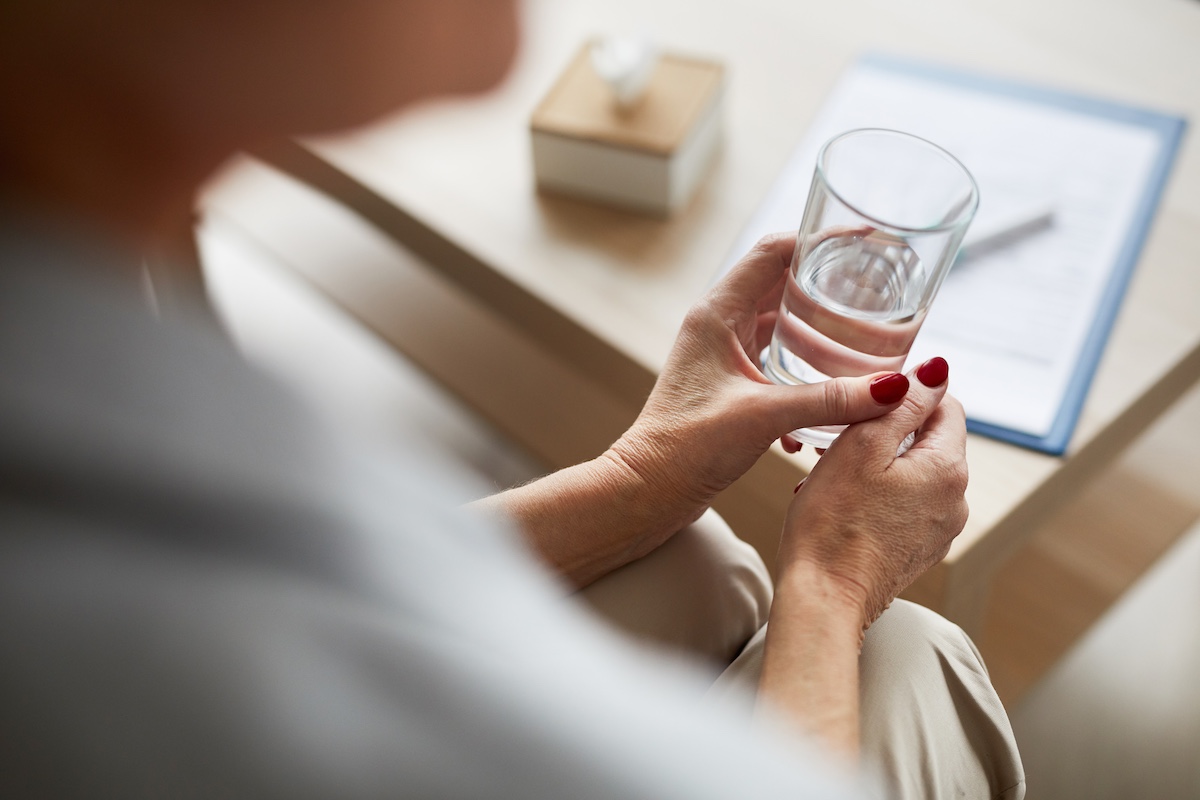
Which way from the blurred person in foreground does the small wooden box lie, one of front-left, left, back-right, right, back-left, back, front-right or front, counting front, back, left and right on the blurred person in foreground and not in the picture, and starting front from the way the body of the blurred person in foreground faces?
front-left

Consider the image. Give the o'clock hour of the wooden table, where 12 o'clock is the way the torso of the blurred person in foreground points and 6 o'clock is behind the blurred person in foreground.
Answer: The wooden table is roughly at 11 o'clock from the blurred person in foreground.

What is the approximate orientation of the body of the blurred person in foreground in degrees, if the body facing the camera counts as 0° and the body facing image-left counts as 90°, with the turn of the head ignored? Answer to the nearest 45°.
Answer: approximately 225°

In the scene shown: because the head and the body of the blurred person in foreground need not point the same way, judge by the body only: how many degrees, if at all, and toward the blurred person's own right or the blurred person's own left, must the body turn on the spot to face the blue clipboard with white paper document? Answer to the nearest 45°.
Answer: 0° — they already face it

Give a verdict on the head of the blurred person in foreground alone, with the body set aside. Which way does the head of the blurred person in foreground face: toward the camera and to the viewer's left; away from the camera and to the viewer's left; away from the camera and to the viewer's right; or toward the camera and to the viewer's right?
away from the camera and to the viewer's right
